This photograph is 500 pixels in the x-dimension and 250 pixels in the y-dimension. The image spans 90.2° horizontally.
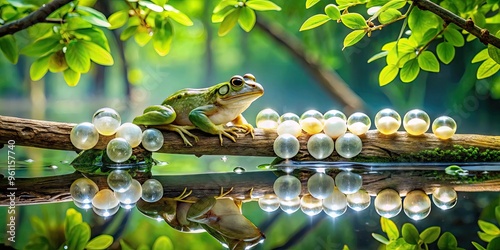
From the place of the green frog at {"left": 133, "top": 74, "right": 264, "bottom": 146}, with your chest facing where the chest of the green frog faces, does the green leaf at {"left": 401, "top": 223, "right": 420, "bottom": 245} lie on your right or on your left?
on your right

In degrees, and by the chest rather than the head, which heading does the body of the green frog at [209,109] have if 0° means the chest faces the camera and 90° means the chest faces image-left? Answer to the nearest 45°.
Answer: approximately 270°

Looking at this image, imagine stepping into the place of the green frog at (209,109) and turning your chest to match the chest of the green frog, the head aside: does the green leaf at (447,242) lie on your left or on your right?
on your right

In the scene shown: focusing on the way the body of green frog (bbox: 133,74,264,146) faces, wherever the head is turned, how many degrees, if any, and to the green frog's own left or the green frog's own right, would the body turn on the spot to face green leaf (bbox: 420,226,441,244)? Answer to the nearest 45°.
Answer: approximately 45° to the green frog's own right
